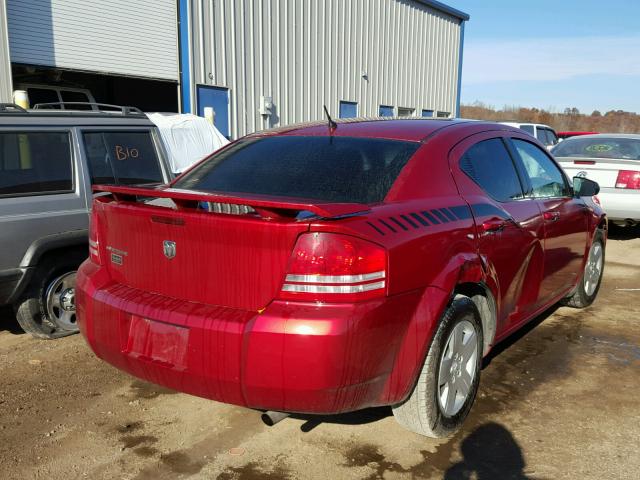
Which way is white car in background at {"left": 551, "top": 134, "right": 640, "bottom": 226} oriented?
away from the camera

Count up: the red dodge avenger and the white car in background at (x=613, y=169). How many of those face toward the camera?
0

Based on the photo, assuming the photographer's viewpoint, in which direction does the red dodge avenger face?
facing away from the viewer and to the right of the viewer

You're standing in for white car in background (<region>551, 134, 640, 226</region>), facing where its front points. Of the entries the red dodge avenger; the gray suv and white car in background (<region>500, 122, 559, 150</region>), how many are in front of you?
1

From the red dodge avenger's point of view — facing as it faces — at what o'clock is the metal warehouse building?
The metal warehouse building is roughly at 10 o'clock from the red dodge avenger.

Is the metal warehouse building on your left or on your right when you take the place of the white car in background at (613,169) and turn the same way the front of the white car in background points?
on your left

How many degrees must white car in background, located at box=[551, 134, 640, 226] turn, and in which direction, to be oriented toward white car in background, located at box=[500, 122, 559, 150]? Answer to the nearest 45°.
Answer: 0° — it already faces it

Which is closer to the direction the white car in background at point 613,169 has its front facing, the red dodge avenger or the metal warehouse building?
the metal warehouse building

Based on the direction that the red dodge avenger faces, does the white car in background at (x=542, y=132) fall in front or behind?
in front

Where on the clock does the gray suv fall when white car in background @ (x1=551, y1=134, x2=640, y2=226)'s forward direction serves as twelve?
The gray suv is roughly at 7 o'clock from the white car in background.

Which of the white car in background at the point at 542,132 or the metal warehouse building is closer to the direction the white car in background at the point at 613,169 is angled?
the white car in background
